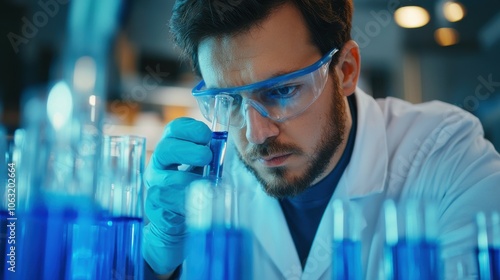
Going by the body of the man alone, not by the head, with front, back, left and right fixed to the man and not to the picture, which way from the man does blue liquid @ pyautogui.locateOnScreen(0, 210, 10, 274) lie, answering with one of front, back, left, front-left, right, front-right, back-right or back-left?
front

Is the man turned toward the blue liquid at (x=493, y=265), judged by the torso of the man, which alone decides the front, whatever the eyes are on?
no

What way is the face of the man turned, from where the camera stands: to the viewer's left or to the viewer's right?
to the viewer's left

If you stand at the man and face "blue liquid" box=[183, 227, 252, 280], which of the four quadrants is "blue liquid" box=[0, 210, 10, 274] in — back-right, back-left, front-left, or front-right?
front-right

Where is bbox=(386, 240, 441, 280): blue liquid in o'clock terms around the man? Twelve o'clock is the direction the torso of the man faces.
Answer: The blue liquid is roughly at 10 o'clock from the man.

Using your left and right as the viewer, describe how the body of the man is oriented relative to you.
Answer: facing the viewer and to the left of the viewer

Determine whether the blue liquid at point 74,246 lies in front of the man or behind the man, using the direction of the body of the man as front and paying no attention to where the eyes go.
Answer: in front

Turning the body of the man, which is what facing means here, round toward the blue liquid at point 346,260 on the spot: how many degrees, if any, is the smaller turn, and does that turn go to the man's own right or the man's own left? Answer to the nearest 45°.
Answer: approximately 45° to the man's own left

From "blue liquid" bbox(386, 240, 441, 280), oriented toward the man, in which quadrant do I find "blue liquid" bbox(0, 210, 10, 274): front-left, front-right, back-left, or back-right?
front-left
